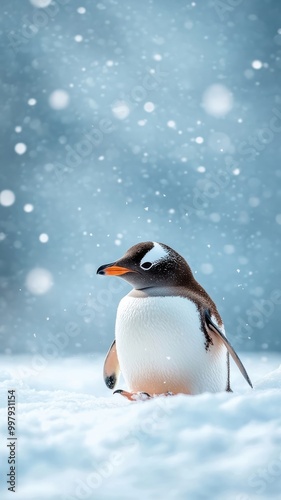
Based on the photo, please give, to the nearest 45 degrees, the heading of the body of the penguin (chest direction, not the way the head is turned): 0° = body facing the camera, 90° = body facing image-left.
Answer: approximately 45°
